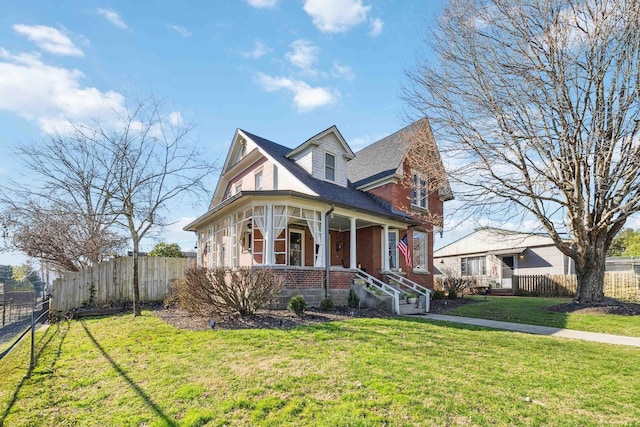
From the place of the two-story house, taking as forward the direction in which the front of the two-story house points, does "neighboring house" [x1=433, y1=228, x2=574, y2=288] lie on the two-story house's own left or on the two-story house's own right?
on the two-story house's own left

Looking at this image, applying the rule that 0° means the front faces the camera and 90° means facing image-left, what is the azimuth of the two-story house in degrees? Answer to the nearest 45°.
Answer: approximately 315°

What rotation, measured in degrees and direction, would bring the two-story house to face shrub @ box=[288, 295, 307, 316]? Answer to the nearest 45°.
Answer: approximately 45° to its right
